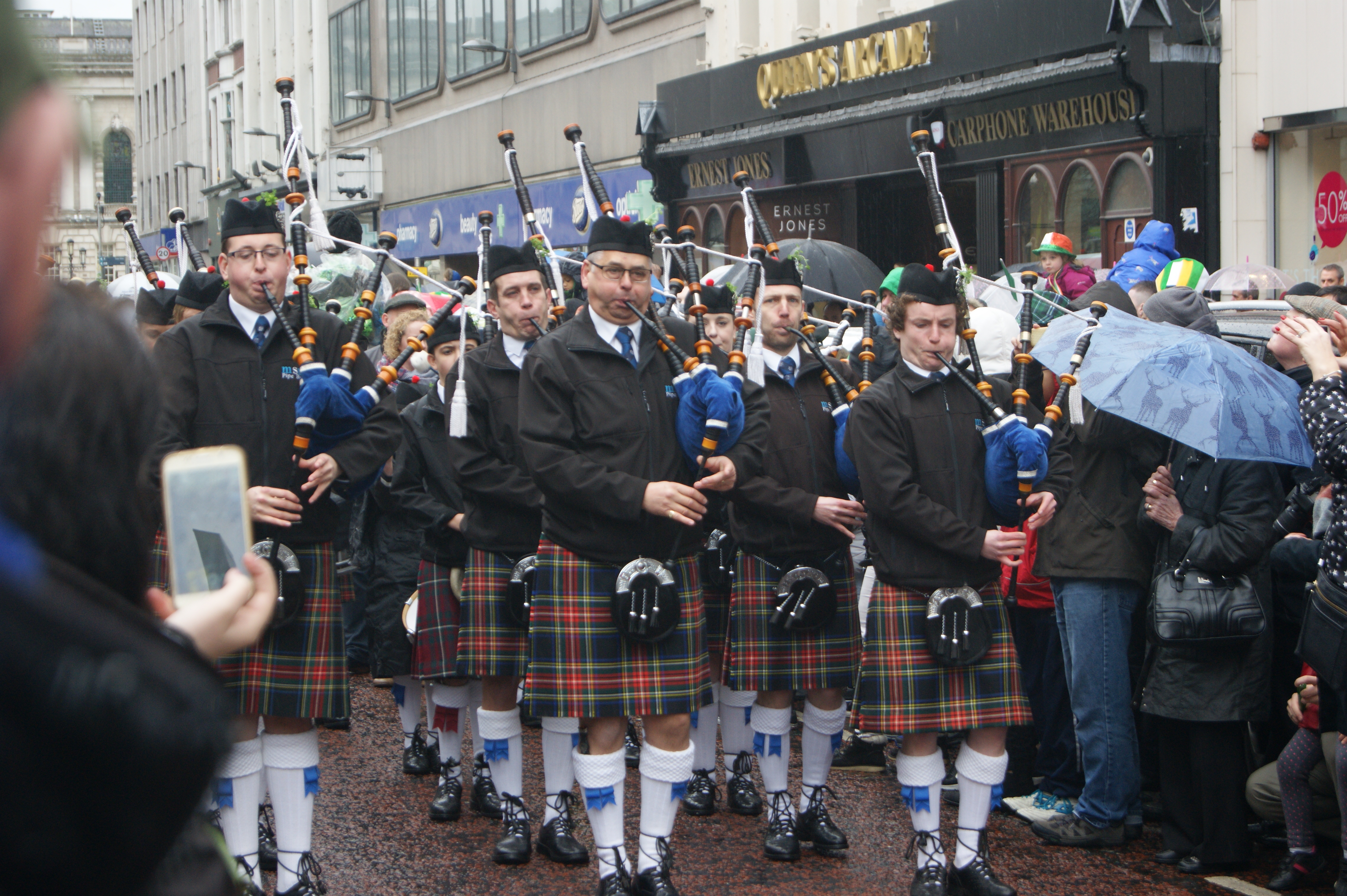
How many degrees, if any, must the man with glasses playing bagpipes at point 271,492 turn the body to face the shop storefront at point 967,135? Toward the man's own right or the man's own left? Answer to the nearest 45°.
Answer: approximately 135° to the man's own left

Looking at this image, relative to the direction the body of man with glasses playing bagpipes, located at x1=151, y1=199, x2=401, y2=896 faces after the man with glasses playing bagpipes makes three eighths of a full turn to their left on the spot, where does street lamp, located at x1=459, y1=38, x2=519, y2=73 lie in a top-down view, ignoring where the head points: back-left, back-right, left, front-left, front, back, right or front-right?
front-left

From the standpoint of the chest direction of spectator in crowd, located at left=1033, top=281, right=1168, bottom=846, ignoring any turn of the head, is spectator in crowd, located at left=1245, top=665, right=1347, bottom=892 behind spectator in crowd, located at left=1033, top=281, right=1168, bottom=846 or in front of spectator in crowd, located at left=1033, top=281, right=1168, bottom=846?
behind

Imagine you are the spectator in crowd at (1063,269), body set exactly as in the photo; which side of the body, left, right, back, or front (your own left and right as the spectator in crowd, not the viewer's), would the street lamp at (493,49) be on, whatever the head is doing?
right

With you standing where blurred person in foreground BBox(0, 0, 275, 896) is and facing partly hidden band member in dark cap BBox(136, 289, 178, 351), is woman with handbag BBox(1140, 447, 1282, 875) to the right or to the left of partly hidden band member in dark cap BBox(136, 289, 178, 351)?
right

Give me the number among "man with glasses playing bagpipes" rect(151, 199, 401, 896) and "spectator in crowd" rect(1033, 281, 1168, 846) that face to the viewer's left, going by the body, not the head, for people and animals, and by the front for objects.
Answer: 1

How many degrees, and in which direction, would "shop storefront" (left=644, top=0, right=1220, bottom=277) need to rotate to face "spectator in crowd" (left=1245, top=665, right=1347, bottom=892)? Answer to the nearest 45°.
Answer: approximately 45° to its left

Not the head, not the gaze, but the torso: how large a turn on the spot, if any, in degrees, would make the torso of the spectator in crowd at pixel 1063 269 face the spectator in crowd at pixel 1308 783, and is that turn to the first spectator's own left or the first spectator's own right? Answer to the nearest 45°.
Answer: approximately 45° to the first spectator's own left

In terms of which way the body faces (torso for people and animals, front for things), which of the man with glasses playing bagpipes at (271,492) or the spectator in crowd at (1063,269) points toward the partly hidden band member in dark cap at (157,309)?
the spectator in crowd at (1063,269)

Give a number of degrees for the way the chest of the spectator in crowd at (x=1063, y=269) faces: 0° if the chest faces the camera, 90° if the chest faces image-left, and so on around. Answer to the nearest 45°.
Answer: approximately 45°

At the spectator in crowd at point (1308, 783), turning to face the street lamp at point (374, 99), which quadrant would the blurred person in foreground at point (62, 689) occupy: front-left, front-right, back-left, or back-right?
back-left

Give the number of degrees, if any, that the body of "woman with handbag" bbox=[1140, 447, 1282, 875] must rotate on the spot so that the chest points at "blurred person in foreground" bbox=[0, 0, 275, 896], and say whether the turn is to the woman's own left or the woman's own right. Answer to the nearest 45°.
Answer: approximately 45° to the woman's own left

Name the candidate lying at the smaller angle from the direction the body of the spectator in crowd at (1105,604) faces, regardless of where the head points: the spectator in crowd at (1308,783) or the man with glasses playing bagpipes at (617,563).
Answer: the man with glasses playing bagpipes

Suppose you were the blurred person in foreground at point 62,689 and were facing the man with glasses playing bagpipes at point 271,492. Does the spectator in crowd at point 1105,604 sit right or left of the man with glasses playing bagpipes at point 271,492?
right

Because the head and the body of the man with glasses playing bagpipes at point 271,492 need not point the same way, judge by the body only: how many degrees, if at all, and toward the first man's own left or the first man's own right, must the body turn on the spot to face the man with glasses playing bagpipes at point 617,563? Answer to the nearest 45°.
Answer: approximately 90° to the first man's own left
